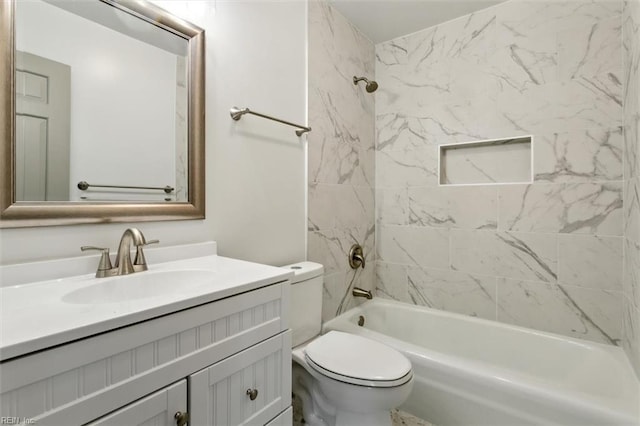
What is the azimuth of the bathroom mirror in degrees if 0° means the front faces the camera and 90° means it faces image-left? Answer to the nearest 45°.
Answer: approximately 315°

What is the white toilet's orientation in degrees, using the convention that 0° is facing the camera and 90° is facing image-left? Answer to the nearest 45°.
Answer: approximately 315°

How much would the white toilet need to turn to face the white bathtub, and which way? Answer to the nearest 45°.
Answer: approximately 45° to its left

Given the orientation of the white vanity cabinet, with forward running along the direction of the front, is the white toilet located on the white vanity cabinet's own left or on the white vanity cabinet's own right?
on the white vanity cabinet's own left

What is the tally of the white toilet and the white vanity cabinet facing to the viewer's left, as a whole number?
0

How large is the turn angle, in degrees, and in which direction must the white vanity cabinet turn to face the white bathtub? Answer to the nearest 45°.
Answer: approximately 45° to its left
